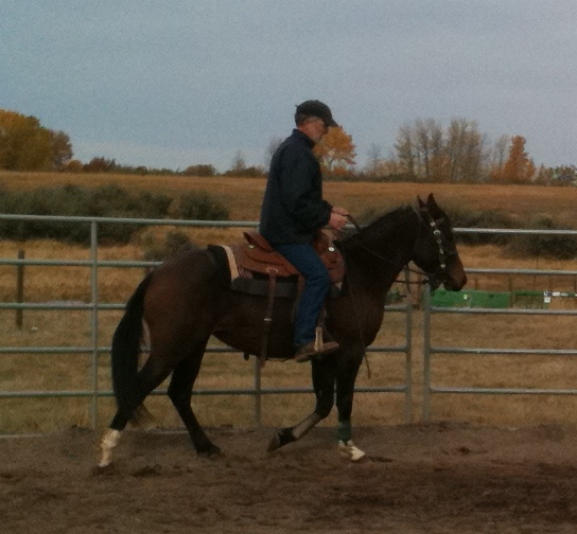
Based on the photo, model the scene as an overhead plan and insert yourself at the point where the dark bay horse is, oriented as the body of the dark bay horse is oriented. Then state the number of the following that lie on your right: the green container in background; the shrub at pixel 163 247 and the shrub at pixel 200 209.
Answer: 0

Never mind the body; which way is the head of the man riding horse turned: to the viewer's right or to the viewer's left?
to the viewer's right

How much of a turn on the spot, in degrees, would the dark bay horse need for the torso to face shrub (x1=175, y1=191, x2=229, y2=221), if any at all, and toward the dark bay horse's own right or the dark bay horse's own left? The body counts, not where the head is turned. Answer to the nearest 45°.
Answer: approximately 90° to the dark bay horse's own left

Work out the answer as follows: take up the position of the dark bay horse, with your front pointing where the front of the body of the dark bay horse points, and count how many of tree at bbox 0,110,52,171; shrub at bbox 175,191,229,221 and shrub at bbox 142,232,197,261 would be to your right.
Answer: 0

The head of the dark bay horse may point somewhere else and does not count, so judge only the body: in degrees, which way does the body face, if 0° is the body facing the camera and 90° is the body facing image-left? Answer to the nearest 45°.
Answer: approximately 270°

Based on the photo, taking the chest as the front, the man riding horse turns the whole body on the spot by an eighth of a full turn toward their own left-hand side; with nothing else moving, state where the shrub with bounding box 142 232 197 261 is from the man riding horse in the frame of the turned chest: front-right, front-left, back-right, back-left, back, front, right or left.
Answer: front-left

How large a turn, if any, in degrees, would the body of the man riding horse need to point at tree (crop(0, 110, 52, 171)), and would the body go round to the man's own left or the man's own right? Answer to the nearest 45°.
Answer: approximately 90° to the man's own left

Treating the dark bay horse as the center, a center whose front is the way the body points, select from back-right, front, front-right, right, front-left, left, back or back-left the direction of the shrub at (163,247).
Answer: left

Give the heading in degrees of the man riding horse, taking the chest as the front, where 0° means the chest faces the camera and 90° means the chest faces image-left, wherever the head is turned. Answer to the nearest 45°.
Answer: approximately 270°

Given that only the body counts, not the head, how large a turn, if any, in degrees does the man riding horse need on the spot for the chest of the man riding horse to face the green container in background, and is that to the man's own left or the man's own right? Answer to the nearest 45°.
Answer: approximately 90° to the man's own left

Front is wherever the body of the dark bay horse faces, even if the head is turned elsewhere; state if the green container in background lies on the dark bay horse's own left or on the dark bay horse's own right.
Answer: on the dark bay horse's own left

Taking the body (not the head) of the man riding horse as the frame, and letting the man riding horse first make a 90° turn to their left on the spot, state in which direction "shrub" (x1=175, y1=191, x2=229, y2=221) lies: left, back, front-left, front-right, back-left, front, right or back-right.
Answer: front
